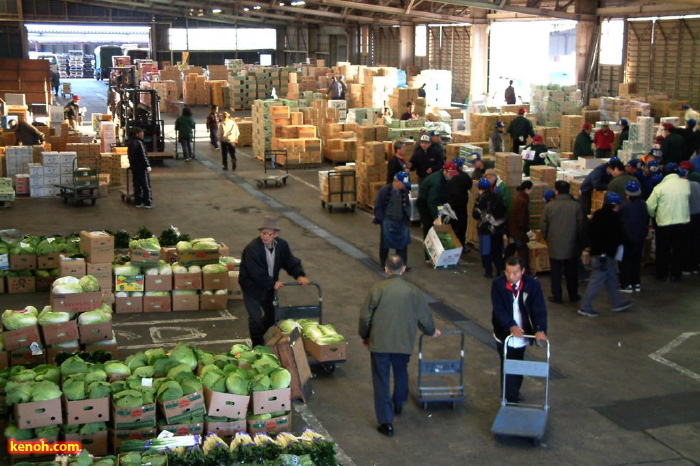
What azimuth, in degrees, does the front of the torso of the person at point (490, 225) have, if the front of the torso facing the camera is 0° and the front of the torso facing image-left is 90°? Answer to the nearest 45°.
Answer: approximately 45°

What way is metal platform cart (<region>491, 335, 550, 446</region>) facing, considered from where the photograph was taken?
facing the viewer

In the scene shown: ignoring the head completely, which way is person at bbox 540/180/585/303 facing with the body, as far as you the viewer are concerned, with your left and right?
facing away from the viewer

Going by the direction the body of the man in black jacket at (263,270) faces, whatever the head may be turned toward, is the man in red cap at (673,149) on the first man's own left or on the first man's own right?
on the first man's own left

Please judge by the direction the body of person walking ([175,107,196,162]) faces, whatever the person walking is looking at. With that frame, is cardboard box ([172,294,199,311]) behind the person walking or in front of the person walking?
behind

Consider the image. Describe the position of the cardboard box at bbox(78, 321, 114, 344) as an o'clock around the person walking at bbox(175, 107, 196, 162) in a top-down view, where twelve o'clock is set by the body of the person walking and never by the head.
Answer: The cardboard box is roughly at 6 o'clock from the person walking.

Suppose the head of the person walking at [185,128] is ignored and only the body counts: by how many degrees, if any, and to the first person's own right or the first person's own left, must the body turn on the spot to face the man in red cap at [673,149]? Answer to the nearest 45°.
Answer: approximately 135° to the first person's own right

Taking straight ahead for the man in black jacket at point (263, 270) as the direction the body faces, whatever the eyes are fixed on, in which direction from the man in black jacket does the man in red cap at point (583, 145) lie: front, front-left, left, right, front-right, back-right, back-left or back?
left

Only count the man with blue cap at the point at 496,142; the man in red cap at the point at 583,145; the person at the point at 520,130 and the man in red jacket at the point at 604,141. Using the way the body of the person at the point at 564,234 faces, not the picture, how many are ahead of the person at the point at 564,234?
4

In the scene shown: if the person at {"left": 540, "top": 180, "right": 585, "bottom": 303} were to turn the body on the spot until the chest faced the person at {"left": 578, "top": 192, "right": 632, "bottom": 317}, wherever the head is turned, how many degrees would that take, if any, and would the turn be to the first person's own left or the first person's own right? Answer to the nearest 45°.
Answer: approximately 135° to the first person's own right

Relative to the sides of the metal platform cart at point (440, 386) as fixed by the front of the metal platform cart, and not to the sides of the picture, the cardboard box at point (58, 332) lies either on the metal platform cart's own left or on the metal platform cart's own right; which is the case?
on the metal platform cart's own left

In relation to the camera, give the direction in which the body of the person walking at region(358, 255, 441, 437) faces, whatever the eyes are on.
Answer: away from the camera

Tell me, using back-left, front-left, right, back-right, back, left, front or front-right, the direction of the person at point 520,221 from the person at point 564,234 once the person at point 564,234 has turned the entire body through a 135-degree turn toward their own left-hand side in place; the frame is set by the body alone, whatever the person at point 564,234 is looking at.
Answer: right

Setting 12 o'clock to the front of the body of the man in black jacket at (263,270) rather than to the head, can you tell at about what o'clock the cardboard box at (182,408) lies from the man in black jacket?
The cardboard box is roughly at 2 o'clock from the man in black jacket.

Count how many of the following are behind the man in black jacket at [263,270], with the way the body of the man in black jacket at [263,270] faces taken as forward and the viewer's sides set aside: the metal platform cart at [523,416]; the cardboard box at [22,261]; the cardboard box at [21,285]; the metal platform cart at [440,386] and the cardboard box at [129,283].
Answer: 3

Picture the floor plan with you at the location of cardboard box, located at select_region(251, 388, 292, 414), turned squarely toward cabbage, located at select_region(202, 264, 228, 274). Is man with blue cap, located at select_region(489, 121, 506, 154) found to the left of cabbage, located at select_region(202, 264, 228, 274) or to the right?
right
